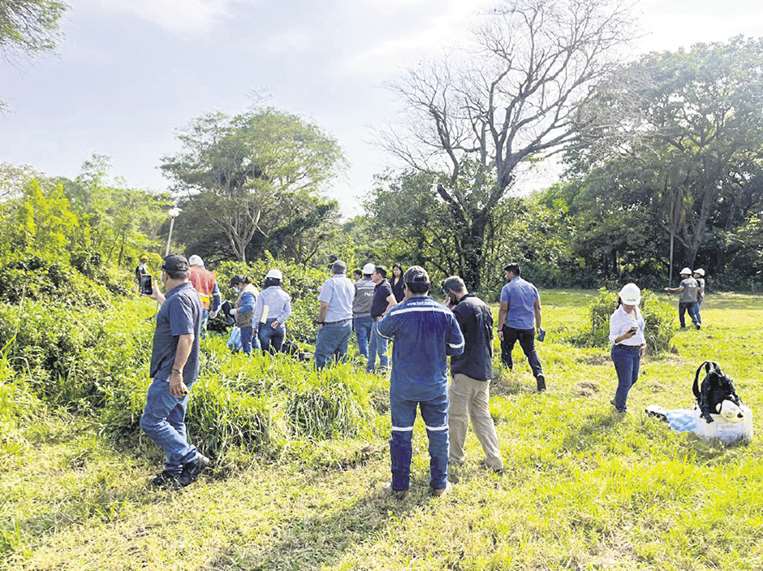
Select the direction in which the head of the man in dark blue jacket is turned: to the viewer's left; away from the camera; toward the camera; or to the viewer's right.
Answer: away from the camera

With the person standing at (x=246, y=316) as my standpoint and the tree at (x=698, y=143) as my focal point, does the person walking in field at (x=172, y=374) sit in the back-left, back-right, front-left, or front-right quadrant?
back-right

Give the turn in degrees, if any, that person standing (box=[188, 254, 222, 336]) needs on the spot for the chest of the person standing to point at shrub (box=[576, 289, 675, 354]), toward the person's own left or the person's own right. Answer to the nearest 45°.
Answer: approximately 135° to the person's own right

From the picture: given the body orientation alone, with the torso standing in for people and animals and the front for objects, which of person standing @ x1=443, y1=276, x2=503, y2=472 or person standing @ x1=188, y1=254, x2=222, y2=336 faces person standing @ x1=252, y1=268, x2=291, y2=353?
person standing @ x1=443, y1=276, x2=503, y2=472

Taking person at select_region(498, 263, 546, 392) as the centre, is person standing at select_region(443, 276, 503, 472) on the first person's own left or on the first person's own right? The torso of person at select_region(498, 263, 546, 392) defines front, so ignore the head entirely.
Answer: on the first person's own left

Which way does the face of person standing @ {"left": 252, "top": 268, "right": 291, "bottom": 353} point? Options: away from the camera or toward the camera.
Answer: away from the camera

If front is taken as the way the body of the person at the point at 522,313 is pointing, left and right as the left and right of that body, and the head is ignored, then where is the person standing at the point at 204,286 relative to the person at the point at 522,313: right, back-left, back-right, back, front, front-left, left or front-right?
front-left

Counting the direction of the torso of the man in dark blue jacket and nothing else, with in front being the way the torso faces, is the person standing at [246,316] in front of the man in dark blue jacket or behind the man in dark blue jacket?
in front

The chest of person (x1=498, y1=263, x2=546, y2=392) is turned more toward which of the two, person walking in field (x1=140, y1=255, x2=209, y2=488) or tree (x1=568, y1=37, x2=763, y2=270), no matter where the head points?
the tree

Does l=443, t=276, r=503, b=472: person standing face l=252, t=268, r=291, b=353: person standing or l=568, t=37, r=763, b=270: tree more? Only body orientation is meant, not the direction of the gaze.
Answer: the person standing

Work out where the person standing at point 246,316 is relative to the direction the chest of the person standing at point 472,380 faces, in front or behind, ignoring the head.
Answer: in front

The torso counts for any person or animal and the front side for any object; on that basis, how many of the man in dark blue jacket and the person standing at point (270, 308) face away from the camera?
2

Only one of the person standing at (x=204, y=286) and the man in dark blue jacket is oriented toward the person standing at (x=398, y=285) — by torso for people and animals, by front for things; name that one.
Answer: the man in dark blue jacket

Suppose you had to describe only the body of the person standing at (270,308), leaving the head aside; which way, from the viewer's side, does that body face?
away from the camera

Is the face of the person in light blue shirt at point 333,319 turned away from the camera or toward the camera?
away from the camera

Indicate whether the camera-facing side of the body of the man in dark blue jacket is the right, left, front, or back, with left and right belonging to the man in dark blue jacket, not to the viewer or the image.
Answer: back
